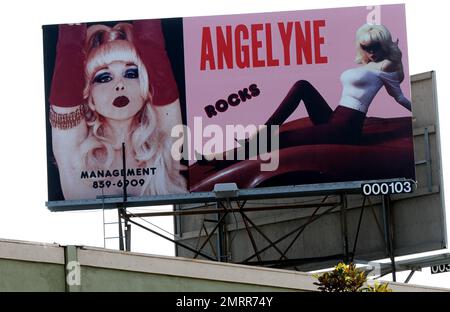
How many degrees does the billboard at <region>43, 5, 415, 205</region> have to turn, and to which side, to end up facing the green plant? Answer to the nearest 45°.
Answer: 0° — it already faces it

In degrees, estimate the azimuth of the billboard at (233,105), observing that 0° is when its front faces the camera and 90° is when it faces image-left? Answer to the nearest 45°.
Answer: approximately 0°
